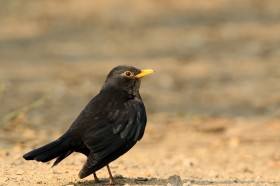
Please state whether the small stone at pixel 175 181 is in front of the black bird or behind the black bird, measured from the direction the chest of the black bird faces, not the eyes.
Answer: in front

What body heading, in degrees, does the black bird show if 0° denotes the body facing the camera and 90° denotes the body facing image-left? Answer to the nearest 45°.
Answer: approximately 270°
